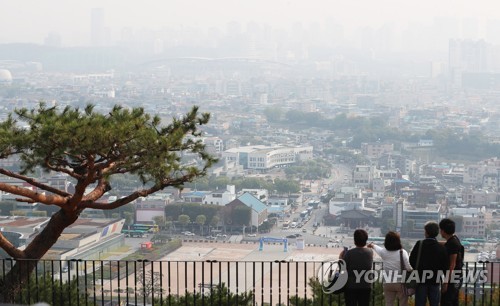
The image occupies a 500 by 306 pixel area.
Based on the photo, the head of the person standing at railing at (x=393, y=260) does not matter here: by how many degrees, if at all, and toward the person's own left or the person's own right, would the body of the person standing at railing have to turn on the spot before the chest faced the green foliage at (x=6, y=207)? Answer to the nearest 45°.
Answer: approximately 45° to the person's own left

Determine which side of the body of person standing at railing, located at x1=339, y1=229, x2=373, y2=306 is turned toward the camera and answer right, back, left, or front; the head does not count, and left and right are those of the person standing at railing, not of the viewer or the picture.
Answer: back

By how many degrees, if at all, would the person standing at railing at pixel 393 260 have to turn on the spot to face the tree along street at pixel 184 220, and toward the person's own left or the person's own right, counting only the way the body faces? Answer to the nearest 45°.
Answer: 0° — they already face it

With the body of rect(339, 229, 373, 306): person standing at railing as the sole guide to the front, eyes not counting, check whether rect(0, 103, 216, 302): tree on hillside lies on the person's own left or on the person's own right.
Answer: on the person's own left

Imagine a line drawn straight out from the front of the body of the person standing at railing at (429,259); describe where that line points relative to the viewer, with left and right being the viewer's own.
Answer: facing away from the viewer

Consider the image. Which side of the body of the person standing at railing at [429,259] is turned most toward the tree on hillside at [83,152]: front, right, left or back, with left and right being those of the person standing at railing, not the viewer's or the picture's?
left

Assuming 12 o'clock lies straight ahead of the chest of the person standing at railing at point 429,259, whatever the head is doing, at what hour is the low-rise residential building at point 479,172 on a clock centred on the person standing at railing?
The low-rise residential building is roughly at 12 o'clock from the person standing at railing.

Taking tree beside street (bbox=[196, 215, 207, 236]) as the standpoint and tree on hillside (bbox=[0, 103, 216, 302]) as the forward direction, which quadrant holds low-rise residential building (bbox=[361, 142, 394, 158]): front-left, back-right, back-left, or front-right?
back-left

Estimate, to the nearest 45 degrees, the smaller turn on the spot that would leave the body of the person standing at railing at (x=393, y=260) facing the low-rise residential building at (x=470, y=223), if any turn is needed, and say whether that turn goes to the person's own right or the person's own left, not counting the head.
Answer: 0° — they already face it

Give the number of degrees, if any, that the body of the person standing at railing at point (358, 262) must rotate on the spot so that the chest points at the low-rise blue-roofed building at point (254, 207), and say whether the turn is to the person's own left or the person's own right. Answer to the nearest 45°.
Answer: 0° — they already face it

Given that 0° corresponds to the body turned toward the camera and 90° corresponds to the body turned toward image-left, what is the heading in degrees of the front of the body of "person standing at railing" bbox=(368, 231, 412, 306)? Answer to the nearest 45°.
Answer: approximately 180°
